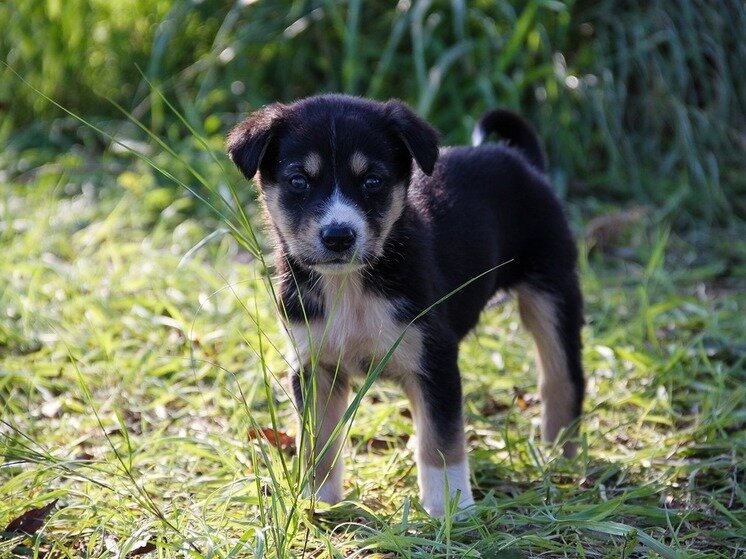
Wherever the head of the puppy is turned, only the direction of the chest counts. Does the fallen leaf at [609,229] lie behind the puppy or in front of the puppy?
behind

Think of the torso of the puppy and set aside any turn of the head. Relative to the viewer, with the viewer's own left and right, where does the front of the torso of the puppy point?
facing the viewer and to the left of the viewer

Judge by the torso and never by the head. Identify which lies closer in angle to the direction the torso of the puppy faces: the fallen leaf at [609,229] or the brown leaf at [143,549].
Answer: the brown leaf

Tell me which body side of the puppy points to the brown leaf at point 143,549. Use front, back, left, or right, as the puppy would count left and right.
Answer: front

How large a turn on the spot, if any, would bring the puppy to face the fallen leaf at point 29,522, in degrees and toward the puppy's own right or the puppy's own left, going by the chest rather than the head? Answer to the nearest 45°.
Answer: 0° — it already faces it
